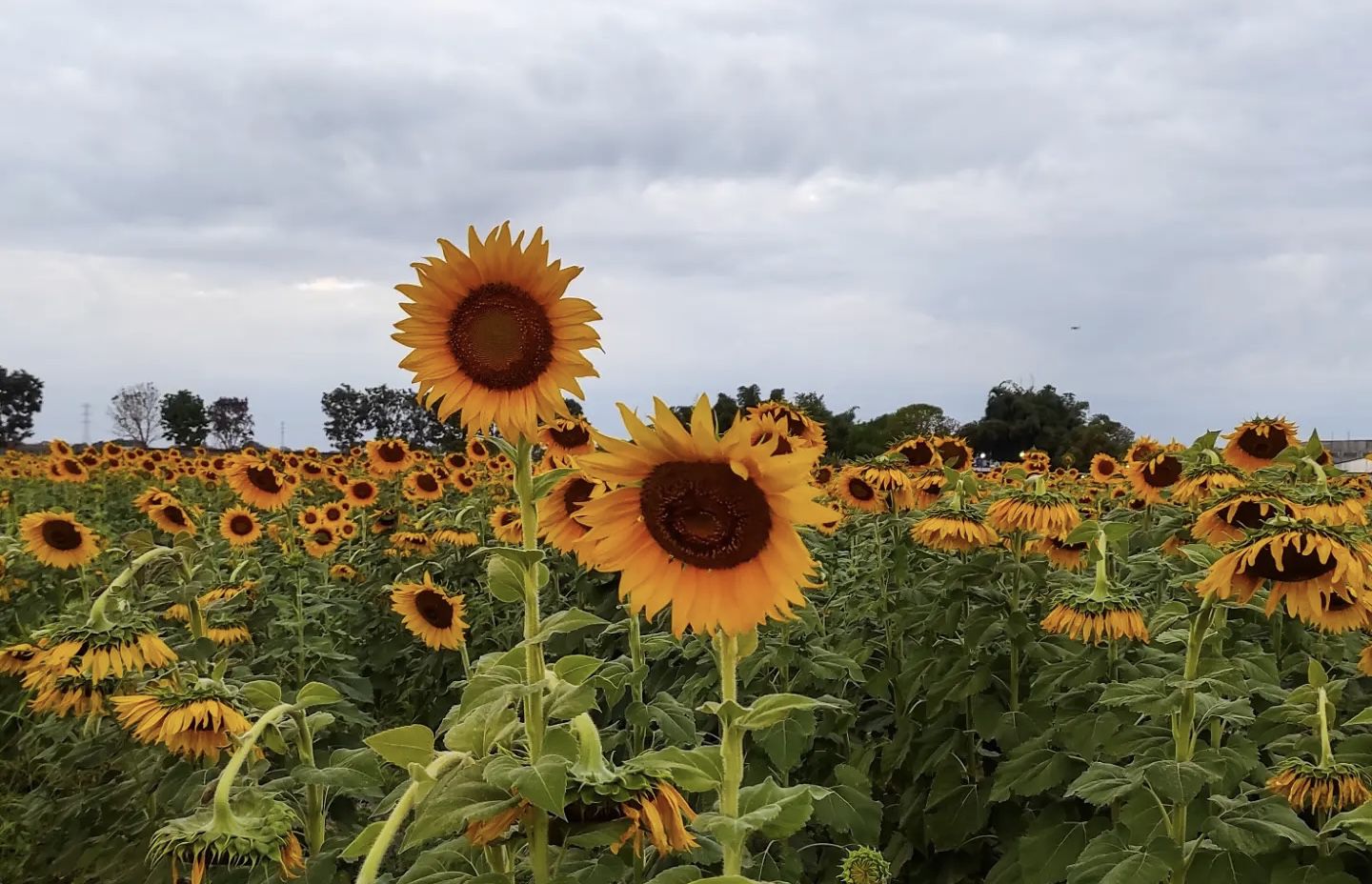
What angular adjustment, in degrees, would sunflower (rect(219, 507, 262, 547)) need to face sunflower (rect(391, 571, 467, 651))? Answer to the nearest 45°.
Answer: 0° — it already faces it

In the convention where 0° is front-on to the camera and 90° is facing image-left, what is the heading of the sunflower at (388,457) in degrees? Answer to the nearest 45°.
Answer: approximately 0°

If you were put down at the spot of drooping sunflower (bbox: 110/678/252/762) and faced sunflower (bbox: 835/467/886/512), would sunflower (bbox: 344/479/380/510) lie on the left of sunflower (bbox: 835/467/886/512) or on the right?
left
